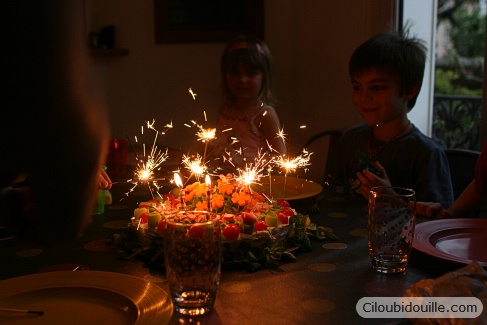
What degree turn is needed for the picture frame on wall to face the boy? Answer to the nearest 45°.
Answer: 0° — it already faces them

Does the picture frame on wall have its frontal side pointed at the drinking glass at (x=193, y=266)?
yes

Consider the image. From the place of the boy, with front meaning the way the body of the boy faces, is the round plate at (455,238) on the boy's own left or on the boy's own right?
on the boy's own left

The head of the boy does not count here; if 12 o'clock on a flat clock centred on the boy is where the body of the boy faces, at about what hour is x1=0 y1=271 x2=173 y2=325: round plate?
The round plate is roughly at 11 o'clock from the boy.

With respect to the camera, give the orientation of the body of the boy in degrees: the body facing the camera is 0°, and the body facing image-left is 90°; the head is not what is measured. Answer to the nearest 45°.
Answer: approximately 45°

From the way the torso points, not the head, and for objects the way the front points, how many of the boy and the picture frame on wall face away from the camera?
0

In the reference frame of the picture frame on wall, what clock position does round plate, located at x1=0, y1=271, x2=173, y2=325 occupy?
The round plate is roughly at 12 o'clock from the picture frame on wall.

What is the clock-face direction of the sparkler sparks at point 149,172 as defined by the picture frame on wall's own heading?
The sparkler sparks is roughly at 12 o'clock from the picture frame on wall.

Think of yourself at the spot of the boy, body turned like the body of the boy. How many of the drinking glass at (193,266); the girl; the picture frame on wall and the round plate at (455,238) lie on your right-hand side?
2

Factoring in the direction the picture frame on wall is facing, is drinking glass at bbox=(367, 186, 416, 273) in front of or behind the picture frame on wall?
in front

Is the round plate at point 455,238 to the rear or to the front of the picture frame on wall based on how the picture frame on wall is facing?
to the front

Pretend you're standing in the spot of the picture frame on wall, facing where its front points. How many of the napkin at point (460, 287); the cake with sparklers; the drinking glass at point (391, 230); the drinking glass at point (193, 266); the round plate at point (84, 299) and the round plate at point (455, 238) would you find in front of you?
6

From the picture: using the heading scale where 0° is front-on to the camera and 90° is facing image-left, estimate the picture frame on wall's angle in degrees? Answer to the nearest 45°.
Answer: approximately 0°
